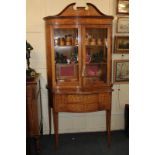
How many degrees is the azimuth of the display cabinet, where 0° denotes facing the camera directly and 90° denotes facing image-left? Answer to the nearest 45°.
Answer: approximately 0°
